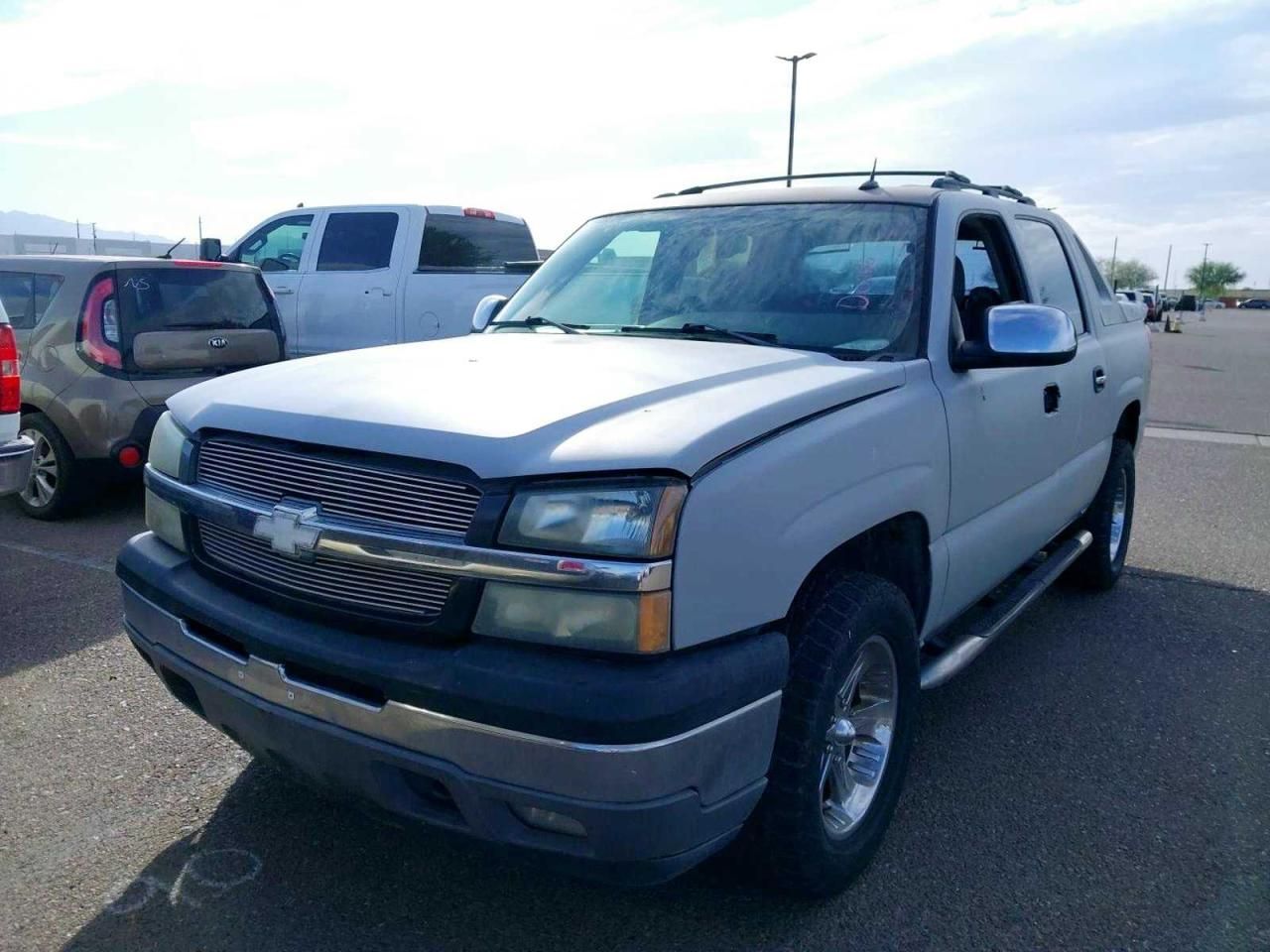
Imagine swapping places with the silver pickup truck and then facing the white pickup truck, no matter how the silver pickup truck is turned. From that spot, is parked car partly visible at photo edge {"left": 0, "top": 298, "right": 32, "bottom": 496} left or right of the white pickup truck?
left

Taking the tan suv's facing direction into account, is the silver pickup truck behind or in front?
behind

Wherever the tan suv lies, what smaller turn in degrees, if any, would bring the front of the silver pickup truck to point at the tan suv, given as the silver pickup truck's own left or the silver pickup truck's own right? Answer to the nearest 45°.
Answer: approximately 90° to the silver pickup truck's own right

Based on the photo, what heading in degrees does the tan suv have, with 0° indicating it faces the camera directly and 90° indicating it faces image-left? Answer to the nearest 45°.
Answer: approximately 135°

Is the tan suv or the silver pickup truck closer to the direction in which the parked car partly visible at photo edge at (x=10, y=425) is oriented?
the tan suv

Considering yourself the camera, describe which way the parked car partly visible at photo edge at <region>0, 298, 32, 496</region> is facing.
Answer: facing away from the viewer and to the left of the viewer

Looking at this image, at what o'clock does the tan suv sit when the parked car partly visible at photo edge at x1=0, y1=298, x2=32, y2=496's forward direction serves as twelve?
The tan suv is roughly at 2 o'clock from the parked car partly visible at photo edge.

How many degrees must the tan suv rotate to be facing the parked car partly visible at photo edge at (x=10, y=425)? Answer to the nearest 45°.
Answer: approximately 135° to its left

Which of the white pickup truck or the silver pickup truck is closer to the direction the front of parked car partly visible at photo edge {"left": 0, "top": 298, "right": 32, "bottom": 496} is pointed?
the white pickup truck

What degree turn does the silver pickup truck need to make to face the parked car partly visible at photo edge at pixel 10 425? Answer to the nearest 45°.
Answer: approximately 90° to its right

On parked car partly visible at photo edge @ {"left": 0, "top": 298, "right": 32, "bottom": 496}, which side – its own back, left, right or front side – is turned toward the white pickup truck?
right

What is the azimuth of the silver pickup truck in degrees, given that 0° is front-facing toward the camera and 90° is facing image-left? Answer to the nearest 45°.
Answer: approximately 45°

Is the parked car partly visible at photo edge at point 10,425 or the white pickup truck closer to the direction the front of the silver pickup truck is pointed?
the parked car partly visible at photo edge
